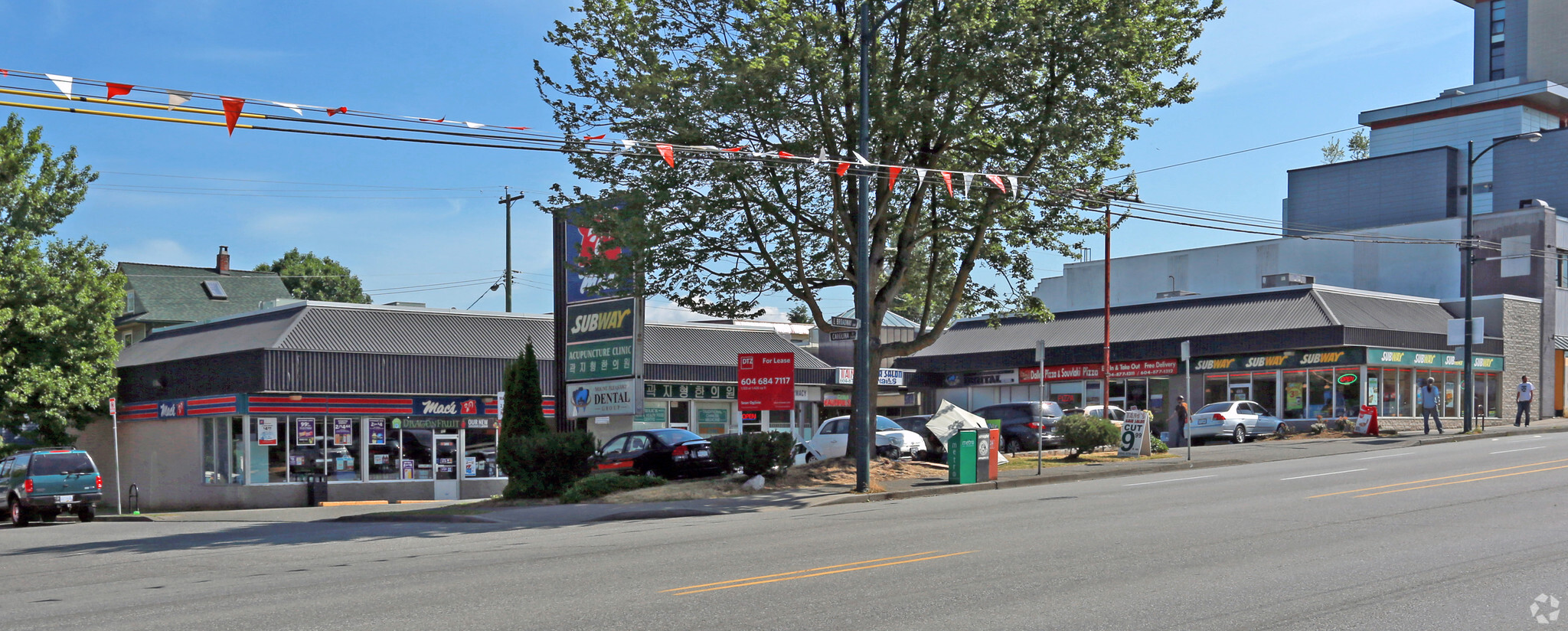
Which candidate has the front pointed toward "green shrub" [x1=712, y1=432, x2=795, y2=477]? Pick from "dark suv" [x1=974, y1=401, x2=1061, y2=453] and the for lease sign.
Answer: the for lease sign

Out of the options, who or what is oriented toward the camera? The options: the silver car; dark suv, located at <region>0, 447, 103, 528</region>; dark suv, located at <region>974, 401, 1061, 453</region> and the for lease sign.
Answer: the for lease sign

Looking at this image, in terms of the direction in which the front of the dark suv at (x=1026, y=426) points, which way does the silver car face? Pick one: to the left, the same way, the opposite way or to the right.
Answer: to the right

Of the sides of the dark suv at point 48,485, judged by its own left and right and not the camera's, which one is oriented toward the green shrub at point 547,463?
back

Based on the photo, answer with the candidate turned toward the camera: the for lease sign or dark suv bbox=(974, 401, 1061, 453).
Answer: the for lease sign

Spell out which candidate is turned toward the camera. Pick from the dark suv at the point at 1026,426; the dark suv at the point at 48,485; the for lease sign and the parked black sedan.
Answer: the for lease sign

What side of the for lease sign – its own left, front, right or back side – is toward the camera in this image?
front

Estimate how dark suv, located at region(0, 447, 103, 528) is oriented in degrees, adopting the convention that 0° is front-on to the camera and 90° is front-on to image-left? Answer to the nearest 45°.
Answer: approximately 135°

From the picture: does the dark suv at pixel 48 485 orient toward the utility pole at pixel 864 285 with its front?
no

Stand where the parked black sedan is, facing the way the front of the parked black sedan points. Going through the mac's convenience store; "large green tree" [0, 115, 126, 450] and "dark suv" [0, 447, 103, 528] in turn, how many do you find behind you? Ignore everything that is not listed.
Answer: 0

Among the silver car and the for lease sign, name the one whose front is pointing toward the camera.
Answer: the for lease sign
